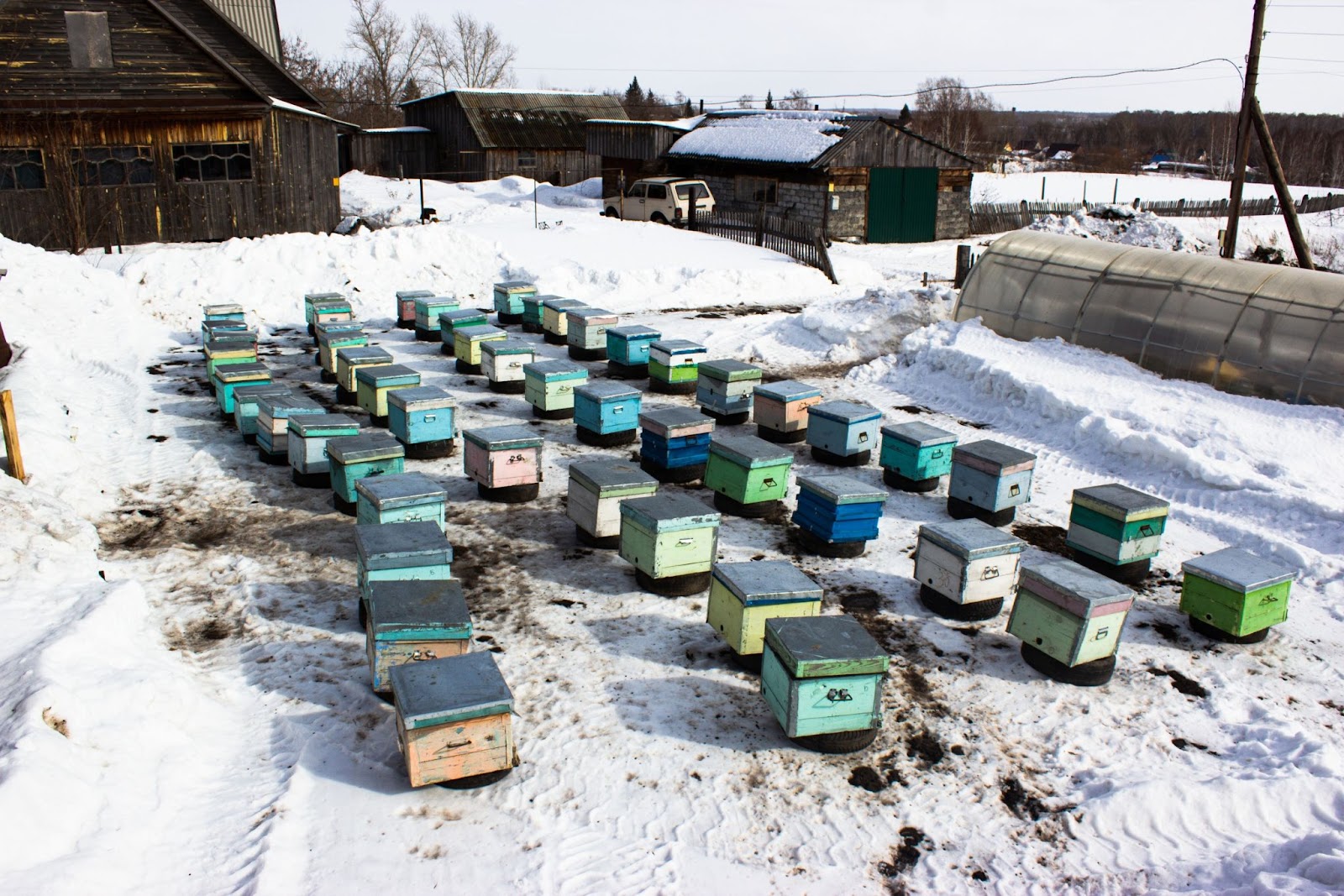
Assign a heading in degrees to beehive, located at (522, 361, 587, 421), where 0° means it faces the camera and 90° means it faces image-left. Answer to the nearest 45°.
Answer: approximately 45°

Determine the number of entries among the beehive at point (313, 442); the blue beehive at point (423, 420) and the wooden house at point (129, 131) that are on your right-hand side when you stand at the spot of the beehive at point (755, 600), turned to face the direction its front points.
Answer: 3

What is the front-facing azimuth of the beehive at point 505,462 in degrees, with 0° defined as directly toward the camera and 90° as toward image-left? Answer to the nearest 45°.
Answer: approximately 45°

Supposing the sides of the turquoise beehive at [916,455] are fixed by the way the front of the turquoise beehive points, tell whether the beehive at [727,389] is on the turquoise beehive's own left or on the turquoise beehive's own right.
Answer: on the turquoise beehive's own right

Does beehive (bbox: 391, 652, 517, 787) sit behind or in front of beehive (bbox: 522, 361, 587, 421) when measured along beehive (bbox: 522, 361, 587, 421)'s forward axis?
in front

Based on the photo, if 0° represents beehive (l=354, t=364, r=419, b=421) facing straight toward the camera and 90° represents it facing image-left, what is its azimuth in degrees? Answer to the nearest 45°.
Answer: approximately 45°

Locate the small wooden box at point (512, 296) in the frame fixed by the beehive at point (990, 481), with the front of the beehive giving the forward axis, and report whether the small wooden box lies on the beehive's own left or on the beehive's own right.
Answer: on the beehive's own right

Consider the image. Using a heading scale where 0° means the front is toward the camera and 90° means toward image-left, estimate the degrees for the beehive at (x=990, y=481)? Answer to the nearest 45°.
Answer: approximately 45°
